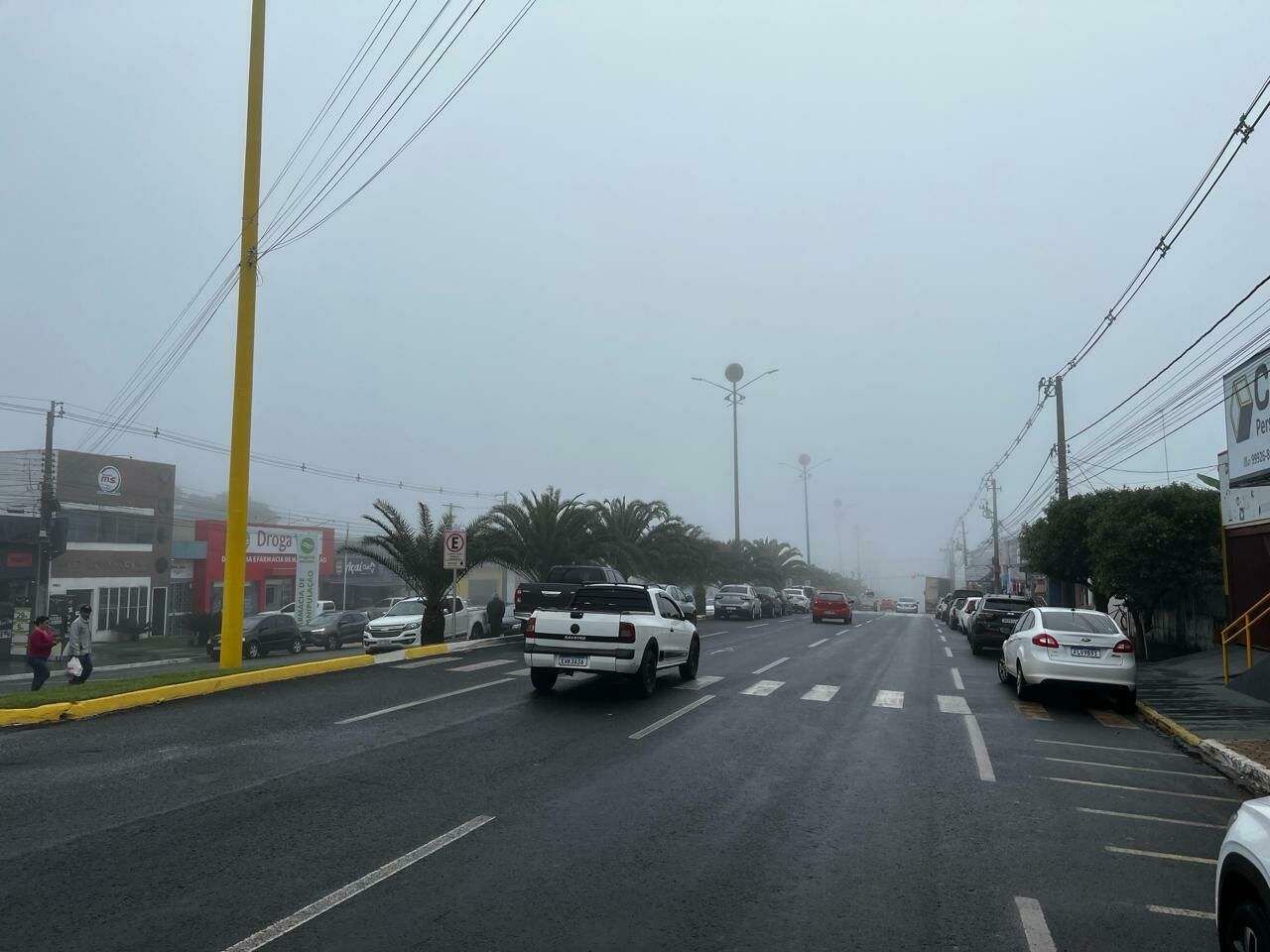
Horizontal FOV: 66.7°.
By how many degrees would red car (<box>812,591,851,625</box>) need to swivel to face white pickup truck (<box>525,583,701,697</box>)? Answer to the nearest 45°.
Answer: approximately 180°

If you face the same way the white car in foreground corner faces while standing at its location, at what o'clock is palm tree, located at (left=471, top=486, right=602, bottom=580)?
The palm tree is roughly at 12 o'clock from the white car in foreground corner.

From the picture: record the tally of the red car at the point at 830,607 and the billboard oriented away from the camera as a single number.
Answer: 1

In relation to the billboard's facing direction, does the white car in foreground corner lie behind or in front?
in front

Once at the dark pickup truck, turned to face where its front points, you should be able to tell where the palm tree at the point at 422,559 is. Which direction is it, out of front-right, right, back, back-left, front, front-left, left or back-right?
back-left

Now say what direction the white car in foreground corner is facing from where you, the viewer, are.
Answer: facing away from the viewer and to the left of the viewer

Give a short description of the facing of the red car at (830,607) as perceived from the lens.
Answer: facing away from the viewer

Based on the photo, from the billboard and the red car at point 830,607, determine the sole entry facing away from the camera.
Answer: the red car

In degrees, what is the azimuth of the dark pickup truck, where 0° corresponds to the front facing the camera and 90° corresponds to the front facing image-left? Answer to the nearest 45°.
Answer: approximately 225°

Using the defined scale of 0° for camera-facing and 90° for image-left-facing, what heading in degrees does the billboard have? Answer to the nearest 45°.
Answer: approximately 45°

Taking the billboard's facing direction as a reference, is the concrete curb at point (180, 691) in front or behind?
in front

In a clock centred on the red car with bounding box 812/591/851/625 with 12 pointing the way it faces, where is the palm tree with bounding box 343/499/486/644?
The palm tree is roughly at 7 o'clock from the red car.
